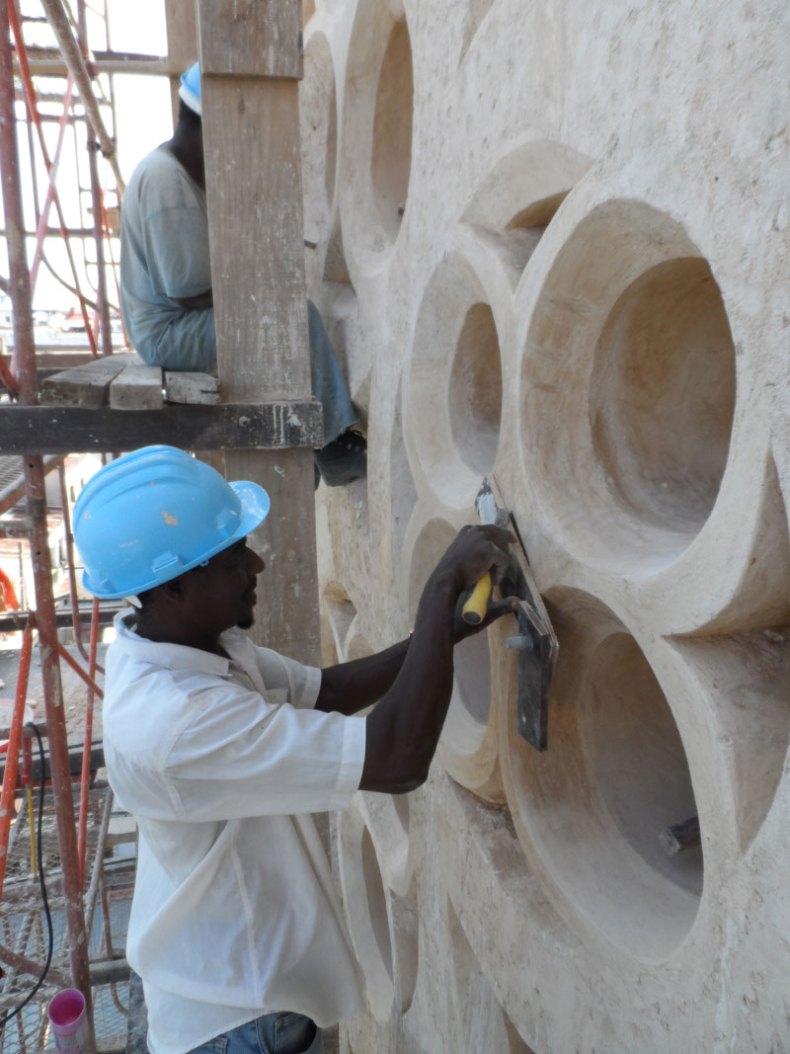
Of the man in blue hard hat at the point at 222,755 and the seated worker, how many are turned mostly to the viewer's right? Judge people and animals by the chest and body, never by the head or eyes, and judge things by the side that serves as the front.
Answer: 2

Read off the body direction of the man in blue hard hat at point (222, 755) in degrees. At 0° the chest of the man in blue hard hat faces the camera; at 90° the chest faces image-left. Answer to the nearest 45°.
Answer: approximately 270°

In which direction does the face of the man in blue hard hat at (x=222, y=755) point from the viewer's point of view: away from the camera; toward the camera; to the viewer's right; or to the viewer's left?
to the viewer's right

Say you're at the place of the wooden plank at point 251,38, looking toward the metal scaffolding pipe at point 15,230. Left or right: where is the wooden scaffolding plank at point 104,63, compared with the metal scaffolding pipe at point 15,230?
right

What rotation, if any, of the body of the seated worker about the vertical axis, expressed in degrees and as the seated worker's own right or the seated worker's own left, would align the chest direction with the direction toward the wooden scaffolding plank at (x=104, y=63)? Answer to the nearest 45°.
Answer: approximately 90° to the seated worker's own left

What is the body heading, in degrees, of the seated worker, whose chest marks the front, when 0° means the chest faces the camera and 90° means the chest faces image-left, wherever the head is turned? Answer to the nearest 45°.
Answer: approximately 270°
